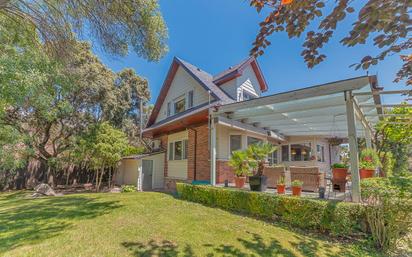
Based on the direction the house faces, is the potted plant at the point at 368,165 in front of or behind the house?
in front

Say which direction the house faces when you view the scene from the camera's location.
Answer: facing the viewer and to the right of the viewer

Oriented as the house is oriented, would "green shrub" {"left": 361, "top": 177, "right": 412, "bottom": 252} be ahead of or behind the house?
ahead

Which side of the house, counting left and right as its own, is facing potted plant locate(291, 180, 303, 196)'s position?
front

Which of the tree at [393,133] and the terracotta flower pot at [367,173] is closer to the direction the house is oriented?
the terracotta flower pot
